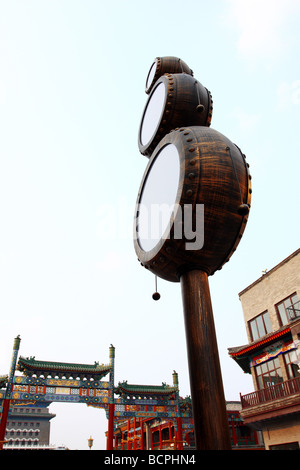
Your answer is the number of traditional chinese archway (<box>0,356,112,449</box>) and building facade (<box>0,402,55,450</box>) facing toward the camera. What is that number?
2

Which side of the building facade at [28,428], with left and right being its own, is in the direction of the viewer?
front

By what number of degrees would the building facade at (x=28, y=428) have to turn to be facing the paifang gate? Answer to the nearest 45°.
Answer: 0° — it already faces it

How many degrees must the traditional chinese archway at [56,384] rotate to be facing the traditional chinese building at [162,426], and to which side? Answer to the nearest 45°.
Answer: approximately 135° to its left

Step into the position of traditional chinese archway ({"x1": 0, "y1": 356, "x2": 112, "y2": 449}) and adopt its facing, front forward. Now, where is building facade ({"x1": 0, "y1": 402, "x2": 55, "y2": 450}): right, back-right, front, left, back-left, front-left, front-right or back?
back

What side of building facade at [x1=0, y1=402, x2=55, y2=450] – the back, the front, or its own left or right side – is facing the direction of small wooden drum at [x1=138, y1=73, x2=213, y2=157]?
front

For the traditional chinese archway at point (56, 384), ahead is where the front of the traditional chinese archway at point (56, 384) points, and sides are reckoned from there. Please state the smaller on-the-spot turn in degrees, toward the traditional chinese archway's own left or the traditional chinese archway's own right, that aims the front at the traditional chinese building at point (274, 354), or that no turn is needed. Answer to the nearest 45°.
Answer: approximately 45° to the traditional chinese archway's own left

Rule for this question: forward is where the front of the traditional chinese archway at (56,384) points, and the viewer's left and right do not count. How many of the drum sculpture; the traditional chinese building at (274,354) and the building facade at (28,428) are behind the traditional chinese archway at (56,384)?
1

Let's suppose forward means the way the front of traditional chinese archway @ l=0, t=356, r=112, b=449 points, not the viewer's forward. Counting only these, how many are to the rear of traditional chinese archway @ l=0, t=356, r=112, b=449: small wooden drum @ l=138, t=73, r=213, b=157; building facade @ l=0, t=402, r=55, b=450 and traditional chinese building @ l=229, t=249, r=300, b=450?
1

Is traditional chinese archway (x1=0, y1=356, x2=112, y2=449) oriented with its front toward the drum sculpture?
yes

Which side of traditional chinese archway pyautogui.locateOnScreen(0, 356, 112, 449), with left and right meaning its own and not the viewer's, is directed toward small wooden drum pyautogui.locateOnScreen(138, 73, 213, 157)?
front

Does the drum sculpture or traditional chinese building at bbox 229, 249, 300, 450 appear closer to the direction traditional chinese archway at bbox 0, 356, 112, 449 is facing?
the drum sculpture
